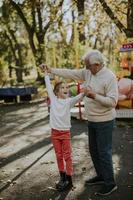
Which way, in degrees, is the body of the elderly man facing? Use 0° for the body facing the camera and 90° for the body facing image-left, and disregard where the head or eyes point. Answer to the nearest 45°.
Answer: approximately 45°
